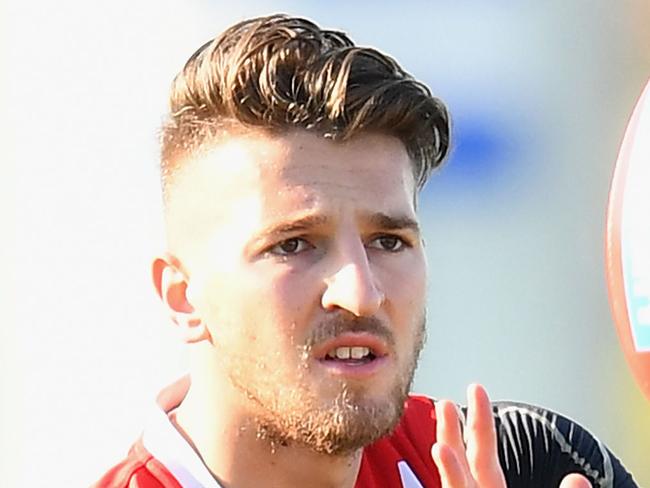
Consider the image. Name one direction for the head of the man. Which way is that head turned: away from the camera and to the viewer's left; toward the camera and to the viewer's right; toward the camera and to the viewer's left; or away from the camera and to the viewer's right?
toward the camera and to the viewer's right

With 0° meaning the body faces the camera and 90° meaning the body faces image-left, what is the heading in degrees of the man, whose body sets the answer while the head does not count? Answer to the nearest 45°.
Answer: approximately 315°
